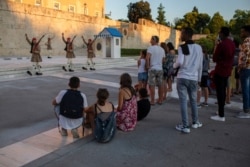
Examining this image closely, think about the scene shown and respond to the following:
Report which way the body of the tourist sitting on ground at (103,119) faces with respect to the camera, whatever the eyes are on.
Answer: away from the camera

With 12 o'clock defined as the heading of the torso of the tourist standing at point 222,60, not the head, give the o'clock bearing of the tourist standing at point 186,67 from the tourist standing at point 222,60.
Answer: the tourist standing at point 186,67 is roughly at 10 o'clock from the tourist standing at point 222,60.

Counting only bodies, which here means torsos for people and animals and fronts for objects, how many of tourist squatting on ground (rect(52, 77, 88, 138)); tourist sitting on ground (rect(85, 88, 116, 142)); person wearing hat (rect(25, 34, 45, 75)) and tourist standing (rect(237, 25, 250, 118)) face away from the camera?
2

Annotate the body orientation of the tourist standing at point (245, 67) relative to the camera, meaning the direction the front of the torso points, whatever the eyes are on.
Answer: to the viewer's left

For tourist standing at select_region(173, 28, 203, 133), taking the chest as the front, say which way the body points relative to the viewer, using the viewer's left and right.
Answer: facing away from the viewer and to the left of the viewer

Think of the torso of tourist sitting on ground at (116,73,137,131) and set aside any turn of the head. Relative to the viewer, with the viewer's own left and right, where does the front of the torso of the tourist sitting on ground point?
facing away from the viewer and to the left of the viewer

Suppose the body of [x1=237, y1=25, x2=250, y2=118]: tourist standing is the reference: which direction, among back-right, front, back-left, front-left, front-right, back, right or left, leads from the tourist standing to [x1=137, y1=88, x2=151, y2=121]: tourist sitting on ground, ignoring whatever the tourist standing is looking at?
front-left

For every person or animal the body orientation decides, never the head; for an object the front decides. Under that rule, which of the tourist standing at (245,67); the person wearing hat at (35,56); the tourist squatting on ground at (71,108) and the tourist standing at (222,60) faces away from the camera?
the tourist squatting on ground

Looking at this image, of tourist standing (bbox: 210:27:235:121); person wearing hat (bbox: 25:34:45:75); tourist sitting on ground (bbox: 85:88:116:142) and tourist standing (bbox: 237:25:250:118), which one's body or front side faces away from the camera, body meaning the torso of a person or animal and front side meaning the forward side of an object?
the tourist sitting on ground

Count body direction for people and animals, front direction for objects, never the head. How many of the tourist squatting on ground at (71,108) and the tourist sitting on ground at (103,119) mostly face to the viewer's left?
0
